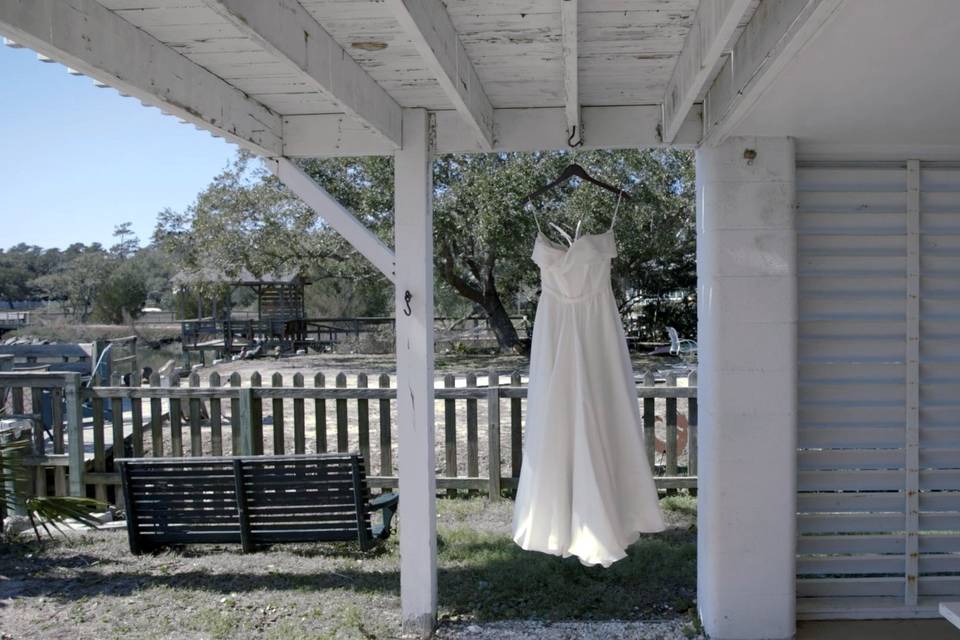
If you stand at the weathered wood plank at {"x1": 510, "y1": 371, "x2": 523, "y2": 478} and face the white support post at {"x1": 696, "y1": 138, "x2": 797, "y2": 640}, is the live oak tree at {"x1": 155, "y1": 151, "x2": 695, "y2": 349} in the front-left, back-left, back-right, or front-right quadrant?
back-left

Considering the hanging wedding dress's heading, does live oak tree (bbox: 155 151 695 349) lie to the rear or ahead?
to the rear

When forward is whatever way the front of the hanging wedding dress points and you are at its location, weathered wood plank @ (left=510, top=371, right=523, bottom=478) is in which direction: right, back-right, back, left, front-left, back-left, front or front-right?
back

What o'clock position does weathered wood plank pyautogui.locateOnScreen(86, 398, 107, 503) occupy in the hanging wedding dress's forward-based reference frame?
The weathered wood plank is roughly at 4 o'clock from the hanging wedding dress.

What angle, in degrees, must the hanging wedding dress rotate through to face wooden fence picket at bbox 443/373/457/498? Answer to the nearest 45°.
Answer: approximately 180°

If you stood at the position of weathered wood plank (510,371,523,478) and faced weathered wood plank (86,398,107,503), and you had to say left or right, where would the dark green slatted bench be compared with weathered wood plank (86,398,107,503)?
left

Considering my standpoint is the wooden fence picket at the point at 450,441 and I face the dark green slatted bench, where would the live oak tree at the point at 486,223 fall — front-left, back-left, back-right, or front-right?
back-right

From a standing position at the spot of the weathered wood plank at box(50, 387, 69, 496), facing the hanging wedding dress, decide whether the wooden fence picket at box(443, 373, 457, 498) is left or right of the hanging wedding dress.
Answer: left

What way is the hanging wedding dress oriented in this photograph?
toward the camera

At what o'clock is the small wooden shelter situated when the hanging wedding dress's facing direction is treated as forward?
The small wooden shelter is roughly at 5 o'clock from the hanging wedding dress.

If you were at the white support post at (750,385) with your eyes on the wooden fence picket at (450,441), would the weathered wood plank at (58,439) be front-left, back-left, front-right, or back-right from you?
front-left

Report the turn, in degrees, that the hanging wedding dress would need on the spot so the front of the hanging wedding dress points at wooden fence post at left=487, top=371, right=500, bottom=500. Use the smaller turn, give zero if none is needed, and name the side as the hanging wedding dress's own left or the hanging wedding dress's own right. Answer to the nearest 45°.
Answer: approximately 180°

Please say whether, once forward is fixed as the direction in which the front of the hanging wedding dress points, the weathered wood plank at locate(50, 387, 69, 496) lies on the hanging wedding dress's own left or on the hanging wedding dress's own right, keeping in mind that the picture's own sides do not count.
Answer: on the hanging wedding dress's own right

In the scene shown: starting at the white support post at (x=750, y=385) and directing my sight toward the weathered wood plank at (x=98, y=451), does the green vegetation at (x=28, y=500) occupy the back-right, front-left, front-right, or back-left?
front-left

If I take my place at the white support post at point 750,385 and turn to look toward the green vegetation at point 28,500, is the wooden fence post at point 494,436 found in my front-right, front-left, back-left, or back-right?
front-right

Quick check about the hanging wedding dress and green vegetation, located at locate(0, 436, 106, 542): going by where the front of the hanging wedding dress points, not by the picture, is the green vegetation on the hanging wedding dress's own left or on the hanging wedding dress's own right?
on the hanging wedding dress's own right

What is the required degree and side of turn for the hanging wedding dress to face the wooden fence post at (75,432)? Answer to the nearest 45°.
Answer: approximately 135° to its right
